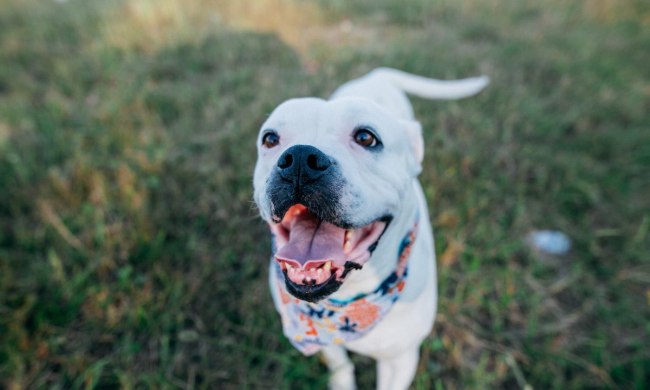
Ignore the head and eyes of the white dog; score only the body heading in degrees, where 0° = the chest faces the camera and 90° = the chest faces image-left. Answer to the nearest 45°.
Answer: approximately 0°

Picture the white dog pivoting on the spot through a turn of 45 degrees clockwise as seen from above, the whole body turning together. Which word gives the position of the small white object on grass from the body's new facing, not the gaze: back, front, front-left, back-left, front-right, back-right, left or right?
back
